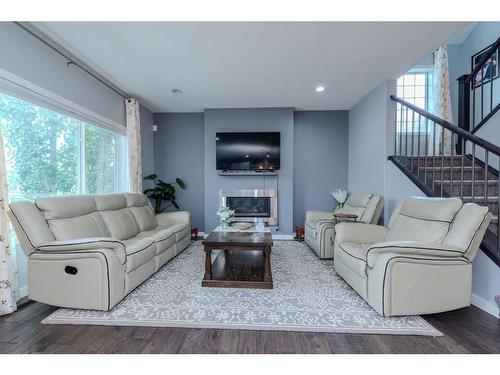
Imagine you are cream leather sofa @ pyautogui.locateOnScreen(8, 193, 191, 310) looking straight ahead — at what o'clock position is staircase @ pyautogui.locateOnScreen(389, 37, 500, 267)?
The staircase is roughly at 11 o'clock from the cream leather sofa.

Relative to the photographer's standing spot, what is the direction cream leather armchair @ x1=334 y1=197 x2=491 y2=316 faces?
facing the viewer and to the left of the viewer

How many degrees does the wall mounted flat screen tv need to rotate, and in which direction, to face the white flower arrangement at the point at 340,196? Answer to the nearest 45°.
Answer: approximately 90° to its left

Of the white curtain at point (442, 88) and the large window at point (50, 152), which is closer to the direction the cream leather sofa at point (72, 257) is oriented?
the white curtain

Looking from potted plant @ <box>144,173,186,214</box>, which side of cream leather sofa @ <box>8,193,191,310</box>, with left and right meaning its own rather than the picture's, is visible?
left

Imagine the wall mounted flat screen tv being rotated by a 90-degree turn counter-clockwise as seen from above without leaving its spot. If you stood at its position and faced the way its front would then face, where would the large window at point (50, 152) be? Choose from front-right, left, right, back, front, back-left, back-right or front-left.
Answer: back-right

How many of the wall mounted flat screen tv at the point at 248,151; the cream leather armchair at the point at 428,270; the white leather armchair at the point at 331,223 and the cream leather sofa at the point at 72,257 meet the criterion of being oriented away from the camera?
0

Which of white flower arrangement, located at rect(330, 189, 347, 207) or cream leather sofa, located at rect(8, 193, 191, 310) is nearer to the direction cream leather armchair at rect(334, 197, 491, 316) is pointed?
the cream leather sofa

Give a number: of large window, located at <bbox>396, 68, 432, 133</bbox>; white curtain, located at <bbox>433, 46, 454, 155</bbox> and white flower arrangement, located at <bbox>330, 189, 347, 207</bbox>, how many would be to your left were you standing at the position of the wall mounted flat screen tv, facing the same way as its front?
3

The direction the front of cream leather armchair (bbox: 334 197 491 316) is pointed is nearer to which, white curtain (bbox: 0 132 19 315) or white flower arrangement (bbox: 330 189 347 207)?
the white curtain

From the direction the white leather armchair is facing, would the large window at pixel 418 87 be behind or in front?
behind

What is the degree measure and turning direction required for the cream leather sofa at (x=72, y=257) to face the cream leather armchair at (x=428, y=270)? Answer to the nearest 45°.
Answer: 0° — it already faces it

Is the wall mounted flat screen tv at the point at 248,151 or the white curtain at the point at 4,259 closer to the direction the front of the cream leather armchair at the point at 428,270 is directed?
the white curtain

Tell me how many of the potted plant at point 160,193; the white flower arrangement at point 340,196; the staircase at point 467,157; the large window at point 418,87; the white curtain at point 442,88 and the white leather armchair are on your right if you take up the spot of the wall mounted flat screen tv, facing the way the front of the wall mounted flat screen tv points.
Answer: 1

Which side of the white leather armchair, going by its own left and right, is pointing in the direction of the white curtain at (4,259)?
front

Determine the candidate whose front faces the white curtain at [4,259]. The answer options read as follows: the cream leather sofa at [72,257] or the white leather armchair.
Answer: the white leather armchair

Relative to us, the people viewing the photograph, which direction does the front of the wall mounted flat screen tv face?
facing the viewer

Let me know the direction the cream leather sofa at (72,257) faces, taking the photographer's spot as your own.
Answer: facing the viewer and to the right of the viewer
